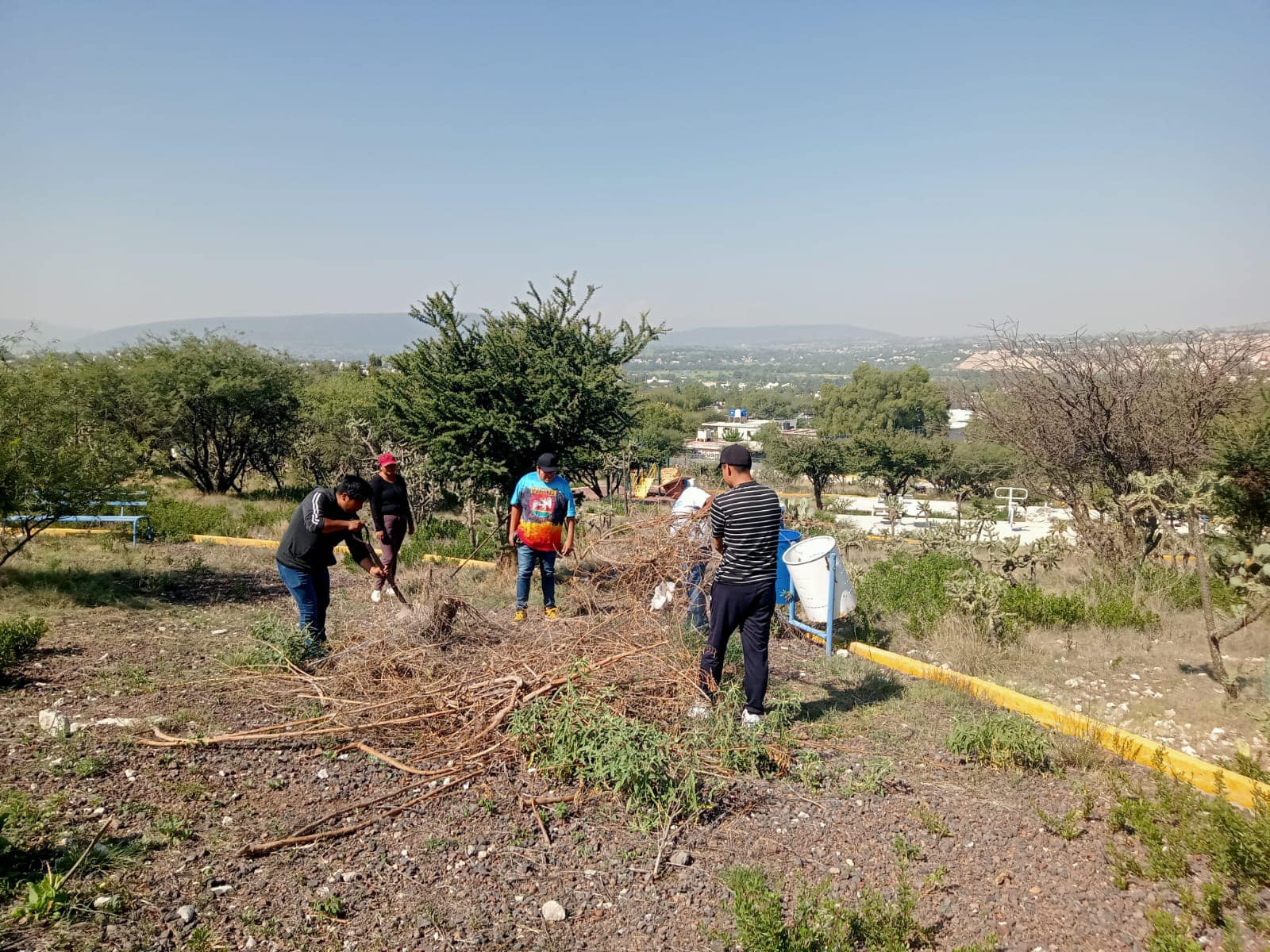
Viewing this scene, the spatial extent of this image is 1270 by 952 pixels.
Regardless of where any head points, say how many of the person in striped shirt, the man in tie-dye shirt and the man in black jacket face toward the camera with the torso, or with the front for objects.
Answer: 1

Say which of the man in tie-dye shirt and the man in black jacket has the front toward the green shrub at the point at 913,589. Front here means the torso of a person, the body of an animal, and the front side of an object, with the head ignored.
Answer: the man in black jacket

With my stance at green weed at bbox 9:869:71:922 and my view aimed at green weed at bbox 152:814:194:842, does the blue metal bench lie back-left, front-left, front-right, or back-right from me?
front-left

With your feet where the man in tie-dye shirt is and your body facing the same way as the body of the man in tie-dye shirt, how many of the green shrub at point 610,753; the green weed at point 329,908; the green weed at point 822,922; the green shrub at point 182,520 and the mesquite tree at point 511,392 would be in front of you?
3

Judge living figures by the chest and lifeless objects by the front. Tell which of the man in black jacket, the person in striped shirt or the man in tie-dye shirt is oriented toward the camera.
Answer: the man in tie-dye shirt

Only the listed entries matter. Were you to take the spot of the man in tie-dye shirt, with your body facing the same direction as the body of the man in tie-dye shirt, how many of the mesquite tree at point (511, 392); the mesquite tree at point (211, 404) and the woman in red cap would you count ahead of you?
0

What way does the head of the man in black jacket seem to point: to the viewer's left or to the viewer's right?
to the viewer's right

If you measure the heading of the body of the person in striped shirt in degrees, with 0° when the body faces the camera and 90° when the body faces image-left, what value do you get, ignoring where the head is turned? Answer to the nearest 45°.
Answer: approximately 135°

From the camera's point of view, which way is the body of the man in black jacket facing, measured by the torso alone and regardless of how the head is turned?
to the viewer's right

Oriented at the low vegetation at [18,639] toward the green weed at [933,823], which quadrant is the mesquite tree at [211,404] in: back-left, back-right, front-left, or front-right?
back-left

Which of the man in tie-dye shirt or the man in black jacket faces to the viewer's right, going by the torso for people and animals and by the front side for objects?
the man in black jacket

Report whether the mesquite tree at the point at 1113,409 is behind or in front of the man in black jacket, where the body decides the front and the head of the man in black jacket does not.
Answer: in front

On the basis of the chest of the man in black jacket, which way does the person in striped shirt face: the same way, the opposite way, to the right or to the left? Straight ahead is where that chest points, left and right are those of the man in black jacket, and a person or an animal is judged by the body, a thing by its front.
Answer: to the left

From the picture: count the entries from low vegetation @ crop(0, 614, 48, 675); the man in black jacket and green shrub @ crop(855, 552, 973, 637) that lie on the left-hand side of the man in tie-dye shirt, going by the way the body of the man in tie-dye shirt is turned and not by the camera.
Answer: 1

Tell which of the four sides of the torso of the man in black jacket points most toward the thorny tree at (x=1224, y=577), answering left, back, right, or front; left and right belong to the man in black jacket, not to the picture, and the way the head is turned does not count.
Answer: front

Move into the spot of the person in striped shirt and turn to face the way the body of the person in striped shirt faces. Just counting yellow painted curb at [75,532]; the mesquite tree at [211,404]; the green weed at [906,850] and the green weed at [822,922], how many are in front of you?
2

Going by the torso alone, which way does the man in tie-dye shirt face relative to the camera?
toward the camera

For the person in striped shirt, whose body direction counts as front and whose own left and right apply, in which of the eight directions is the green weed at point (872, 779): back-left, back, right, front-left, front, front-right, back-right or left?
back

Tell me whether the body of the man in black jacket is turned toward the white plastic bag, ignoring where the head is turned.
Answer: yes

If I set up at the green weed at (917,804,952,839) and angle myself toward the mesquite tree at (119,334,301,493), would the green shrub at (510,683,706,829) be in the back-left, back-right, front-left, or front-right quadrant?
front-left
